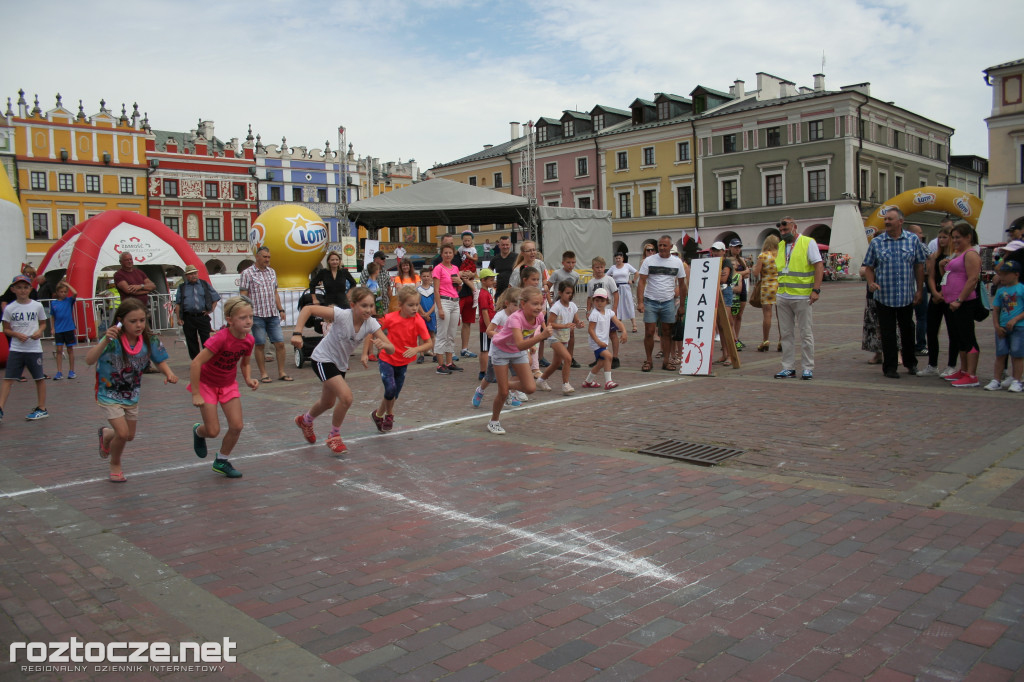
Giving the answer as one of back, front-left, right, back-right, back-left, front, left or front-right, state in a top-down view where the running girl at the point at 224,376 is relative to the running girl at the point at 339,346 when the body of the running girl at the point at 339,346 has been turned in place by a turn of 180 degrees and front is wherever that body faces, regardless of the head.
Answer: left

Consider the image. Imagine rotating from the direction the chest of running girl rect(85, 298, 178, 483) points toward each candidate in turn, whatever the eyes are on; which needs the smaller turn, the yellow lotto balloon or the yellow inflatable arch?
the yellow inflatable arch

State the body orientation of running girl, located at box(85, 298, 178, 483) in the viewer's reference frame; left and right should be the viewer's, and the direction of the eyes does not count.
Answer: facing the viewer and to the right of the viewer

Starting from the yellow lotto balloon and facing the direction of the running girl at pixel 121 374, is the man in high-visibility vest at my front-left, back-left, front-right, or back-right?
front-left

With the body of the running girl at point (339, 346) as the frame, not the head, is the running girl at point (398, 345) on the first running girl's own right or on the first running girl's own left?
on the first running girl's own left

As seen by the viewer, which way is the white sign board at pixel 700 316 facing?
toward the camera
